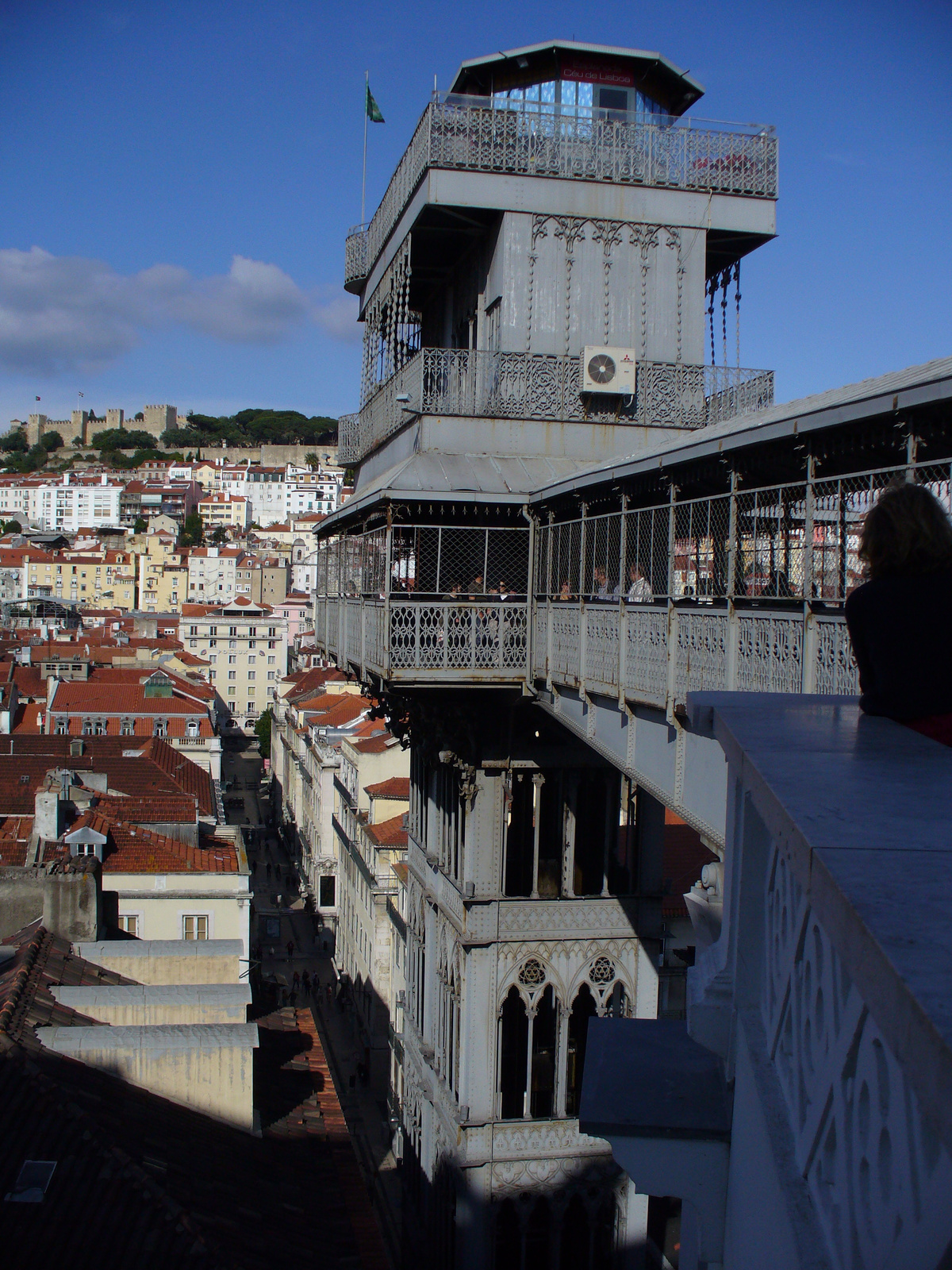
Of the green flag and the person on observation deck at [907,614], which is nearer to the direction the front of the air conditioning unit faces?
the person on observation deck

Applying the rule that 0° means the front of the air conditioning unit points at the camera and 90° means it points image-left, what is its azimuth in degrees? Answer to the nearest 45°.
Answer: approximately 0°

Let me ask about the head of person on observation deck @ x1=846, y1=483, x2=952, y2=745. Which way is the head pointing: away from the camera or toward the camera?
away from the camera

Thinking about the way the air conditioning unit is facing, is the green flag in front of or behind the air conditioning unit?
behind

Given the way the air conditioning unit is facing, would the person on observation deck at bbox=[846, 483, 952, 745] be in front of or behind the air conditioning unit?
in front
